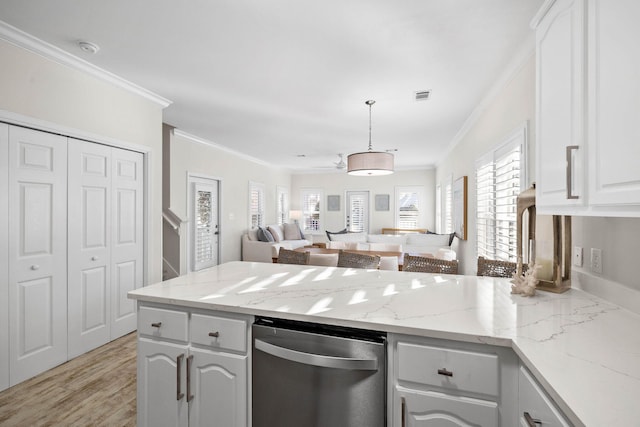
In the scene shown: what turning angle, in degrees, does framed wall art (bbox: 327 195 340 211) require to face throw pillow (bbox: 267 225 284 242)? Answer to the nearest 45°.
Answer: approximately 45° to its right

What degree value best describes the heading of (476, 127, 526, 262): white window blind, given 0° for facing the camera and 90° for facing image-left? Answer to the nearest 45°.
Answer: approximately 45°

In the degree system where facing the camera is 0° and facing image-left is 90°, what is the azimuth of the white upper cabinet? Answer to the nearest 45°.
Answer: approximately 45°

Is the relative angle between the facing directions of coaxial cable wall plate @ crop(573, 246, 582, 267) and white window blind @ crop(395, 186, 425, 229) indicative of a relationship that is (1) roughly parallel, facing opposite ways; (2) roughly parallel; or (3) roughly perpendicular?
roughly perpendicular

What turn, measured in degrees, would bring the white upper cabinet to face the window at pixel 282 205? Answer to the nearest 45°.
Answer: approximately 90° to its right

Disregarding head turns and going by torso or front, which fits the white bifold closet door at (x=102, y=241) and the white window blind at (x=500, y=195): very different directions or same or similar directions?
very different directions

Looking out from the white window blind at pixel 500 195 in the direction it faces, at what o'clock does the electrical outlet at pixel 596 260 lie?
The electrical outlet is roughly at 10 o'clock from the white window blind.

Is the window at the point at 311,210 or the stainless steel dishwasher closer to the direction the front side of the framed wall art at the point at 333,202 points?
the stainless steel dishwasher

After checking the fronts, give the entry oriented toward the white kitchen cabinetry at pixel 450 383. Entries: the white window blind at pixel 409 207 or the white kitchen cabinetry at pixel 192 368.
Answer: the white window blind

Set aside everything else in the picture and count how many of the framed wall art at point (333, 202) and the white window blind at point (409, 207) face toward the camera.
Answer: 2

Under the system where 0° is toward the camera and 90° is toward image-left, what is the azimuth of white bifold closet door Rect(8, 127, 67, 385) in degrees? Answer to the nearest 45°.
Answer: approximately 315°

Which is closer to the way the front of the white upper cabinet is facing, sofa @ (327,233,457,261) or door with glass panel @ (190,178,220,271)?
the door with glass panel

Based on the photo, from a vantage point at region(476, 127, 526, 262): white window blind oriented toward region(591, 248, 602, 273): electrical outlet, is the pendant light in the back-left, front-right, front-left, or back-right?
back-right

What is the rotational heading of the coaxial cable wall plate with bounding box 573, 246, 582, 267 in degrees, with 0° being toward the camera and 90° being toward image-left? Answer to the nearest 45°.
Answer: approximately 45°
